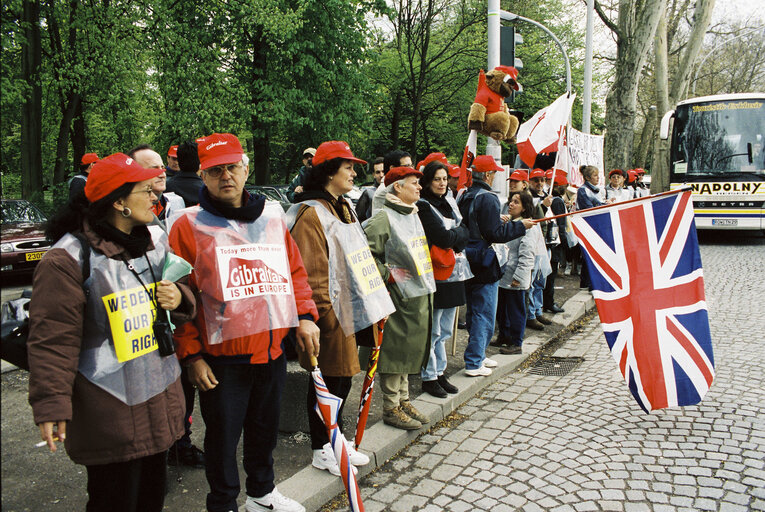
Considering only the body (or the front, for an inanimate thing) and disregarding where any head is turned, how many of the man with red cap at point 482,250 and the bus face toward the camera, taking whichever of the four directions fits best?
1

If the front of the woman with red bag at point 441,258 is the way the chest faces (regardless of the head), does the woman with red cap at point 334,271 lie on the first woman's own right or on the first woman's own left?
on the first woman's own right

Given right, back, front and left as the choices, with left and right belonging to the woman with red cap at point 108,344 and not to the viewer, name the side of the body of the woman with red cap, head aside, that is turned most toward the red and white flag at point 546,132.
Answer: left

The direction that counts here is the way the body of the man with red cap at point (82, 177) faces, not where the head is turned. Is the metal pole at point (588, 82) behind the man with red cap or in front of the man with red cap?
in front

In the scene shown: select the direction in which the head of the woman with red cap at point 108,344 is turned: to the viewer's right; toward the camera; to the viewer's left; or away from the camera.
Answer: to the viewer's right

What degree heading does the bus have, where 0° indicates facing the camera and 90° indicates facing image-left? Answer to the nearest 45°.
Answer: approximately 0°

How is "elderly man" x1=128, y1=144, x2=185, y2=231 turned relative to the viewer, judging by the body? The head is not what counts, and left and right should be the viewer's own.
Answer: facing the viewer and to the right of the viewer

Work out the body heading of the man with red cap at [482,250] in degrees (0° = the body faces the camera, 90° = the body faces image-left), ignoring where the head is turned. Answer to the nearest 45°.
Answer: approximately 270°

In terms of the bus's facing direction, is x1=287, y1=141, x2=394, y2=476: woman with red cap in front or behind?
in front

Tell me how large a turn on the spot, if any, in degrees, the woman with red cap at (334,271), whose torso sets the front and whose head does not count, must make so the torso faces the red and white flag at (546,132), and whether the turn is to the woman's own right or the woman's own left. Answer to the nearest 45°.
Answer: approximately 90° to the woman's own left
